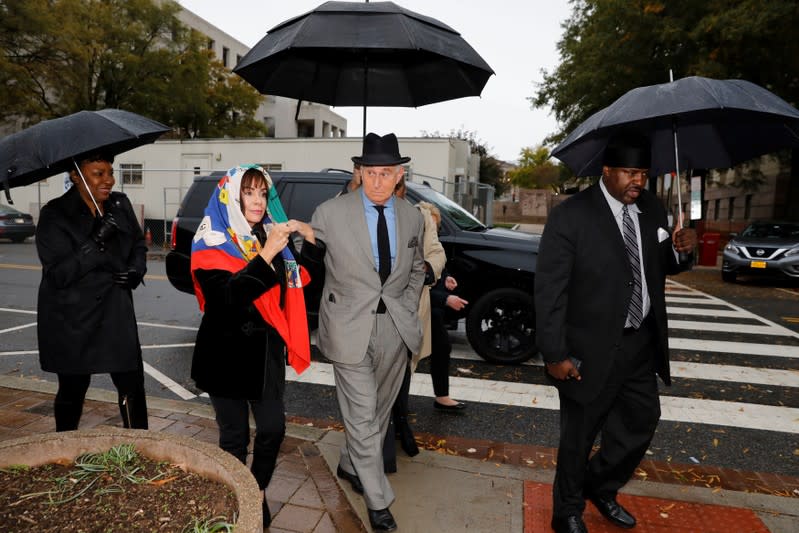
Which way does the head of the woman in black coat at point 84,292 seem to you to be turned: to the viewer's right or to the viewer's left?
to the viewer's right

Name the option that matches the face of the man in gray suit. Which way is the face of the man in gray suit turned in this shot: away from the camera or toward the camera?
toward the camera

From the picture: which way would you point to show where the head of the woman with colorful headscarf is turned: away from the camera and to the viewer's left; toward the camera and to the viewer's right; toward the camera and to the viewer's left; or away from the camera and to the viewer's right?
toward the camera and to the viewer's right

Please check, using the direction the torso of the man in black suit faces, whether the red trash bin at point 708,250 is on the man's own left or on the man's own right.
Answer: on the man's own left

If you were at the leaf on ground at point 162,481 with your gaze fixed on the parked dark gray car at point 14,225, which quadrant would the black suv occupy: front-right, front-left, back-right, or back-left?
front-right

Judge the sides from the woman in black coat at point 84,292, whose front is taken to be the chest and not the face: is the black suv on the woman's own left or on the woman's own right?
on the woman's own left

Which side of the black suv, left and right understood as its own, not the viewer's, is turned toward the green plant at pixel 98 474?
right

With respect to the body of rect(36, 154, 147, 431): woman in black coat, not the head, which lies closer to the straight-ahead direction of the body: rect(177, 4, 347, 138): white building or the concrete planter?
the concrete planter

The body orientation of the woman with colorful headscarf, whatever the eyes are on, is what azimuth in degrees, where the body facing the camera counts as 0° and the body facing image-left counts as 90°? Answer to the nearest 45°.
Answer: approximately 315°

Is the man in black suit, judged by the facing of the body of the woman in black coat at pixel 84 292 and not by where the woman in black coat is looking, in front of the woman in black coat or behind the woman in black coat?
in front

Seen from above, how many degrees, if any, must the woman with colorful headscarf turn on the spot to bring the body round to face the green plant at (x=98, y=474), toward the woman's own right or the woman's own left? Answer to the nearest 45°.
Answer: approximately 90° to the woman's own right

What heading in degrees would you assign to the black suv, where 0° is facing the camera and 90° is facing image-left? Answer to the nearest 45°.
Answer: approximately 315°

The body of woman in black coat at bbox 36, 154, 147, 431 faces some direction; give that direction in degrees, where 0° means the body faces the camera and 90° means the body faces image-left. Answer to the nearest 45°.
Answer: approximately 315°

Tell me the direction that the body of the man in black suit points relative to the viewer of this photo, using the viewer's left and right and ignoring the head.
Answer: facing the viewer and to the right of the viewer

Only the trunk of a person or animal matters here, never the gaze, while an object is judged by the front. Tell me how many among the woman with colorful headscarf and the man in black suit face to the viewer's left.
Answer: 0

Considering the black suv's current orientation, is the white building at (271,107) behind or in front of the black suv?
behind

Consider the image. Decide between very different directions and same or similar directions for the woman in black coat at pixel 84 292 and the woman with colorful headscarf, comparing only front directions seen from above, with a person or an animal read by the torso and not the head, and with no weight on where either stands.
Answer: same or similar directions
